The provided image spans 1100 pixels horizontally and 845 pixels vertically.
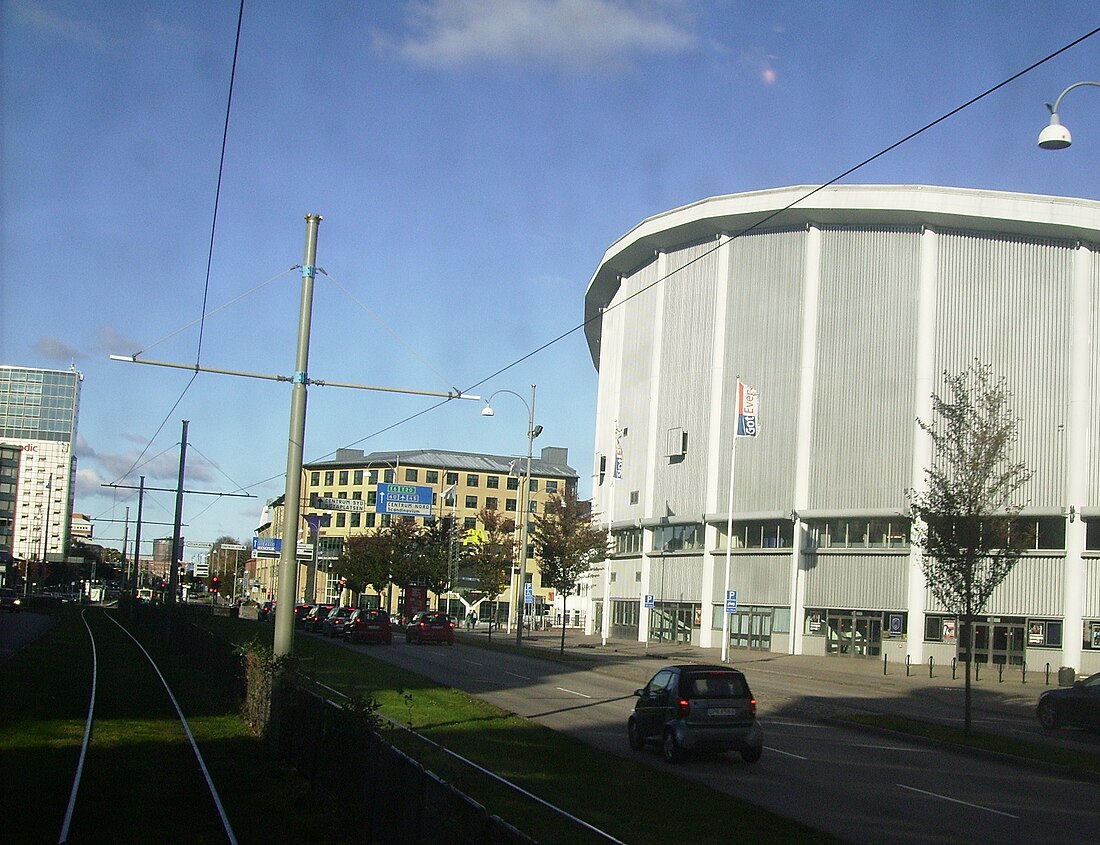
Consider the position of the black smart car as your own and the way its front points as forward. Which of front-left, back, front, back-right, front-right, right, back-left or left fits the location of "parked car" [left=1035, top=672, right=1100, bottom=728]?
right

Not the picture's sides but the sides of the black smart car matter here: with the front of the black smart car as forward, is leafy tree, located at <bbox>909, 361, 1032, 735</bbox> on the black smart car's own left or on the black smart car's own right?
on the black smart car's own right

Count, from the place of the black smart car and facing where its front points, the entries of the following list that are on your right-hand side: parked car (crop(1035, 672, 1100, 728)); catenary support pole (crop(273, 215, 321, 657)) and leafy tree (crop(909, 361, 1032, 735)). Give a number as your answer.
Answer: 2

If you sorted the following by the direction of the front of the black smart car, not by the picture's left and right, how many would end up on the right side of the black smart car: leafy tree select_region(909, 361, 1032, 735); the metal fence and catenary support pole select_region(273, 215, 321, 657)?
1

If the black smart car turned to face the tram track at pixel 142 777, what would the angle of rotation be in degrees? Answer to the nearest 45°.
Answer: approximately 90° to its left

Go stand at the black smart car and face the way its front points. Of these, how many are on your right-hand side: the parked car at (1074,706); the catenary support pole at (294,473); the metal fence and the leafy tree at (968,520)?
2

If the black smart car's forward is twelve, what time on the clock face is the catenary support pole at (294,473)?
The catenary support pole is roughly at 10 o'clock from the black smart car.

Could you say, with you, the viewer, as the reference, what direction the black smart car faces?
facing away from the viewer and to the left of the viewer
